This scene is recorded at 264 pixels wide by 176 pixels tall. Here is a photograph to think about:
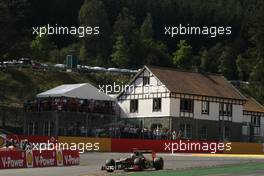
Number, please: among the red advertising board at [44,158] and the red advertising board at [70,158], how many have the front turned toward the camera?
2

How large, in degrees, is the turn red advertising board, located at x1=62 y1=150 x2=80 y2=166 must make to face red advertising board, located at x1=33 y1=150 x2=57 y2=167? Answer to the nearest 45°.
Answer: approximately 45° to its right

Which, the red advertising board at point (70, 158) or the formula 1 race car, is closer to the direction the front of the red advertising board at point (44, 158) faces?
the formula 1 race car

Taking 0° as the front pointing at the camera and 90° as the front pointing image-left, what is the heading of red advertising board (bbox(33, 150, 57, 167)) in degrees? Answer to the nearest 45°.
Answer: approximately 0°

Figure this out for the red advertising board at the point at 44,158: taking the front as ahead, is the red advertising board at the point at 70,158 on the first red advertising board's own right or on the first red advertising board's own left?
on the first red advertising board's own left

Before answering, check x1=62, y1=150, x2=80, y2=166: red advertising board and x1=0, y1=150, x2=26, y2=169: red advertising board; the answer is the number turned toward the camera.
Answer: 2

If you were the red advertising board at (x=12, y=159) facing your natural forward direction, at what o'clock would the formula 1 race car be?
The formula 1 race car is roughly at 10 o'clock from the red advertising board.

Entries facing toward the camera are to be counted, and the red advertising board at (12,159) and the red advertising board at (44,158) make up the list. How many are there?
2
